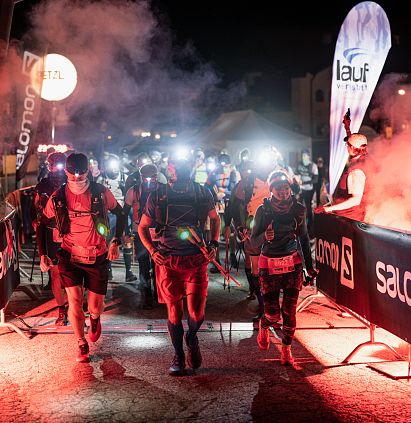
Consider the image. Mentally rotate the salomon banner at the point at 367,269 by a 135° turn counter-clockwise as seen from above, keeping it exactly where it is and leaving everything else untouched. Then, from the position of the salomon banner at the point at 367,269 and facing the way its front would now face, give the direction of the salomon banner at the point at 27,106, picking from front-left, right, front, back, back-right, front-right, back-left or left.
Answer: back-left

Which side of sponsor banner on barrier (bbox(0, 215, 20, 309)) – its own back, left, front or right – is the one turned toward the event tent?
left

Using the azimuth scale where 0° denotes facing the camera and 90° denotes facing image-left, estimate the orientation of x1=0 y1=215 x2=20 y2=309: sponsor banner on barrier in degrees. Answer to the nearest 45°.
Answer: approximately 315°

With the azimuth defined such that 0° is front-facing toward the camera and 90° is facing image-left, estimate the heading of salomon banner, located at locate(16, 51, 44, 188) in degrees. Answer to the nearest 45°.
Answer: approximately 0°

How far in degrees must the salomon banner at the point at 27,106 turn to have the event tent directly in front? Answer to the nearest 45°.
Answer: approximately 135° to its left

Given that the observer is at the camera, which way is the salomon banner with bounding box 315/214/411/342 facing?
facing the viewer and to the left of the viewer

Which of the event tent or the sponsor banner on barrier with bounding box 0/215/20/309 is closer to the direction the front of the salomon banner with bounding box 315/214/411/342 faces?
the sponsor banner on barrier

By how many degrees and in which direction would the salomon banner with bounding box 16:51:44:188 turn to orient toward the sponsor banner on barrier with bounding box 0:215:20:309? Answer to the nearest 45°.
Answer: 0° — it already faces it

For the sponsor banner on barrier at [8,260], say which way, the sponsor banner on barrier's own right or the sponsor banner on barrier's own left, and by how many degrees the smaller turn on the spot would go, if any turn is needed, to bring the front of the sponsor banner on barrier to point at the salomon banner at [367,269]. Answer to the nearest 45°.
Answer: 0° — it already faces it

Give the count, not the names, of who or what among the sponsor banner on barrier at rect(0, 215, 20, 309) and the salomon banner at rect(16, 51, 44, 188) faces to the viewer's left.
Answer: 0
